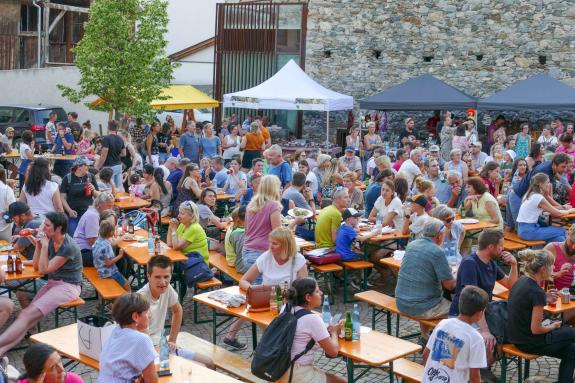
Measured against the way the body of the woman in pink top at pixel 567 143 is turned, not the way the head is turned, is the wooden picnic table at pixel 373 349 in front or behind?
in front

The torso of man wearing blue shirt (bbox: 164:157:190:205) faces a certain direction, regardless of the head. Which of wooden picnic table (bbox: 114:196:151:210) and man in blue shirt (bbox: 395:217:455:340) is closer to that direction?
the man in blue shirt

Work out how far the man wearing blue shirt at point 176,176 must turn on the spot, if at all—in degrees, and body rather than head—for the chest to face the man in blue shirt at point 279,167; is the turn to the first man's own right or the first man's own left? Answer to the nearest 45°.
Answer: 0° — they already face them

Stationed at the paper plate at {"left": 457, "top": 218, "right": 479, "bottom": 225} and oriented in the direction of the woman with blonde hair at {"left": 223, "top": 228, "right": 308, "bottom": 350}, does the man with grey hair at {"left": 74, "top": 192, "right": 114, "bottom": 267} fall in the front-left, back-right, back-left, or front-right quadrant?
front-right

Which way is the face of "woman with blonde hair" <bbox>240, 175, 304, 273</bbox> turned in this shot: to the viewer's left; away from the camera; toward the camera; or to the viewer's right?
away from the camera

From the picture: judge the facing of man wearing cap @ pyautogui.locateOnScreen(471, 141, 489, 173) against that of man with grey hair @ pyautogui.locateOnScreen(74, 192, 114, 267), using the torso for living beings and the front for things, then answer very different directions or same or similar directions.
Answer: very different directions

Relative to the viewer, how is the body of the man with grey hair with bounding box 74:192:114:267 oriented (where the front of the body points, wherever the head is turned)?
to the viewer's right

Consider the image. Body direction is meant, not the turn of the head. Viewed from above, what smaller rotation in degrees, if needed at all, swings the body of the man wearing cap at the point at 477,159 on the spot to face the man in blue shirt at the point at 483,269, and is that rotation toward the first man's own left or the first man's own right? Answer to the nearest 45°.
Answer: approximately 45° to the first man's own left

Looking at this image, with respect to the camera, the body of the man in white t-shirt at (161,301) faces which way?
toward the camera

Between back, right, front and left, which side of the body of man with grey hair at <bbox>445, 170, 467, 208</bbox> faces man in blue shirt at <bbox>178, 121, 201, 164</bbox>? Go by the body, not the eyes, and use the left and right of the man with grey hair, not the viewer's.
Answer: right

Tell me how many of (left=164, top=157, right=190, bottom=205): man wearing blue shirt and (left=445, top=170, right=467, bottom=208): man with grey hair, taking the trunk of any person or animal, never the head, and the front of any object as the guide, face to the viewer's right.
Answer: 1
